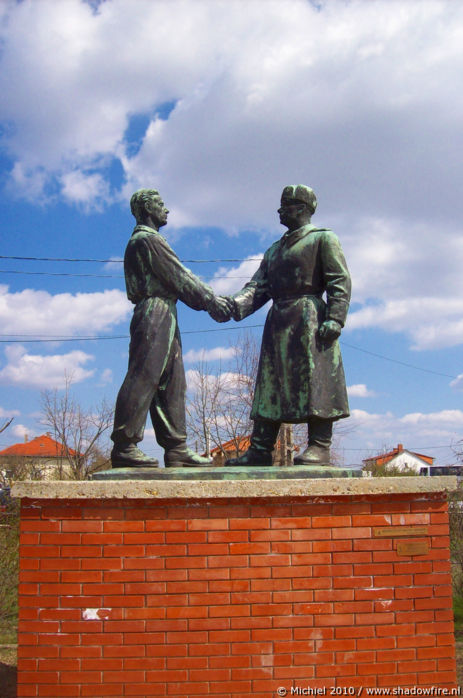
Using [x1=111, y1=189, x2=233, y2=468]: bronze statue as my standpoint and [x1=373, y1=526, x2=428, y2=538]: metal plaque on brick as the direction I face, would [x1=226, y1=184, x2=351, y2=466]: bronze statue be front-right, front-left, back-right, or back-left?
front-left

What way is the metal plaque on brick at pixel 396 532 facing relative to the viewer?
toward the camera

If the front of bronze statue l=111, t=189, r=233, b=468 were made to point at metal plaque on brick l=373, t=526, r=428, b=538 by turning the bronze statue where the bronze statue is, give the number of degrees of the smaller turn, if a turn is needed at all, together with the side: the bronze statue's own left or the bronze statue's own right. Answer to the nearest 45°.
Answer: approximately 45° to the bronze statue's own right

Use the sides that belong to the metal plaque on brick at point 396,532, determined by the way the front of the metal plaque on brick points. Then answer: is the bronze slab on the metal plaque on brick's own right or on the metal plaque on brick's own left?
on the metal plaque on brick's own right

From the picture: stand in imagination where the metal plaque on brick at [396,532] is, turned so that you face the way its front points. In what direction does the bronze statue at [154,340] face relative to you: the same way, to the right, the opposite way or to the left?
to the left

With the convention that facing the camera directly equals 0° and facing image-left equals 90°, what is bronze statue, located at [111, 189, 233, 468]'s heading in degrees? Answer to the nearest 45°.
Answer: approximately 270°

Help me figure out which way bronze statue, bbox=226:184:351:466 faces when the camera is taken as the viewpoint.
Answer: facing the viewer and to the left of the viewer

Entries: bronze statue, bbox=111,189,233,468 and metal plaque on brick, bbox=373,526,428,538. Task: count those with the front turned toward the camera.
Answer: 1

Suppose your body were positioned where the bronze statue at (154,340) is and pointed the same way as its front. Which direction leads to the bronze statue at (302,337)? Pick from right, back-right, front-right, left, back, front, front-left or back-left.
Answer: front

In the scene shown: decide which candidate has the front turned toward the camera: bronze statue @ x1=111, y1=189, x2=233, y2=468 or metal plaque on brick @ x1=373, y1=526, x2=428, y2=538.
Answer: the metal plaque on brick
